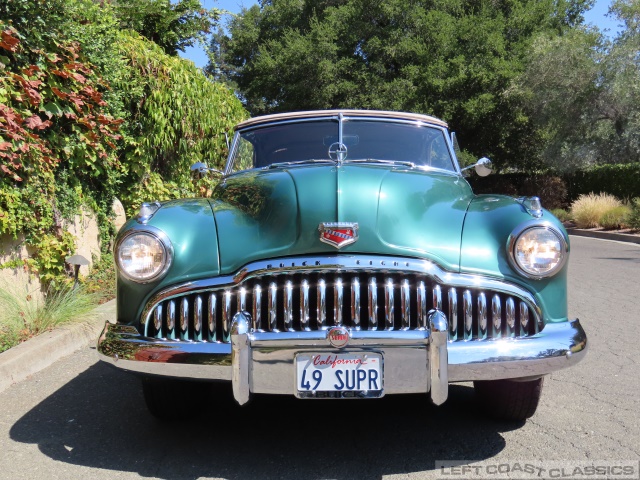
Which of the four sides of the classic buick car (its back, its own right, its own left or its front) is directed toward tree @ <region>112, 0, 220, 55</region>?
back

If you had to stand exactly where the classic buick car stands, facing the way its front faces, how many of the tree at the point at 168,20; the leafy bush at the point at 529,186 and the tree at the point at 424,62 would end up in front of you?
0

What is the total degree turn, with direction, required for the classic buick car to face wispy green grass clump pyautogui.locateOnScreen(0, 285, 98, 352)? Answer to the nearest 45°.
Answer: approximately 135° to its right

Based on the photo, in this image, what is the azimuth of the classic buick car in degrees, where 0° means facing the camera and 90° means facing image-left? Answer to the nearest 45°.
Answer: approximately 0°

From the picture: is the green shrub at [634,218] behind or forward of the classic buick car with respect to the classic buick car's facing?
behind

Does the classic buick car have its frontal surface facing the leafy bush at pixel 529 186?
no

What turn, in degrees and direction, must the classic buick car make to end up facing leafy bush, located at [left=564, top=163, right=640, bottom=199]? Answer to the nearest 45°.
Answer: approximately 135° to its left

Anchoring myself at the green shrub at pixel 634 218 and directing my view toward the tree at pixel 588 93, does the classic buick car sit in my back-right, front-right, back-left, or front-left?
back-left

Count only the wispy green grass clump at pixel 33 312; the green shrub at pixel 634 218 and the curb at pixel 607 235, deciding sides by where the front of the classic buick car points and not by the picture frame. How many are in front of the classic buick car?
0

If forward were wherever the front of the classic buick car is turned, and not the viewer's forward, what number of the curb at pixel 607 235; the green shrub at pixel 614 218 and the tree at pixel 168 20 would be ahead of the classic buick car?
0

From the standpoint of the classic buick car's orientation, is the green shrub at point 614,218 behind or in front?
behind

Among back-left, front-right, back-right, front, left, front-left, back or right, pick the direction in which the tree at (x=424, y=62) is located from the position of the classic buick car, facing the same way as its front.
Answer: back

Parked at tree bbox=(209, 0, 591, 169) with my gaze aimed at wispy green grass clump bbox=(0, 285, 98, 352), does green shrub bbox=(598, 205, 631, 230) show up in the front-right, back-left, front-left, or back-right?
front-left
